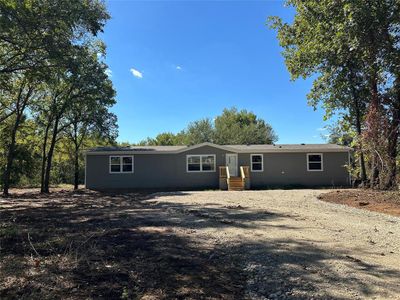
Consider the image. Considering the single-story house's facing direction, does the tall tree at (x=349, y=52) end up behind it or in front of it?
in front

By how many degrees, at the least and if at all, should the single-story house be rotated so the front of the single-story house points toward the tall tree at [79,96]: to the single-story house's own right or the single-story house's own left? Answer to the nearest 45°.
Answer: approximately 90° to the single-story house's own right

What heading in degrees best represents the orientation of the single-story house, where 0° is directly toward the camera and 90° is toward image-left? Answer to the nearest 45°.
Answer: approximately 0°

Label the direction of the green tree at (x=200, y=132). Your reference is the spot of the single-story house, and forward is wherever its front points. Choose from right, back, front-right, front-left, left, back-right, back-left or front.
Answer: back

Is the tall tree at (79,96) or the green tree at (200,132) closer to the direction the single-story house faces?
the tall tree

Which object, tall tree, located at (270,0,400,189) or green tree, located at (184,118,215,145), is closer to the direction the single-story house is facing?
the tall tree

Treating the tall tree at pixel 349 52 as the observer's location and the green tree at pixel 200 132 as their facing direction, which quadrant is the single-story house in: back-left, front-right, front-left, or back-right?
front-left

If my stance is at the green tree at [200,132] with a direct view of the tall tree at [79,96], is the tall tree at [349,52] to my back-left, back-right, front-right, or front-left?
front-left

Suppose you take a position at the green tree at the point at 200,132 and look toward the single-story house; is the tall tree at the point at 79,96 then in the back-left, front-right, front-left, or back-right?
front-right
